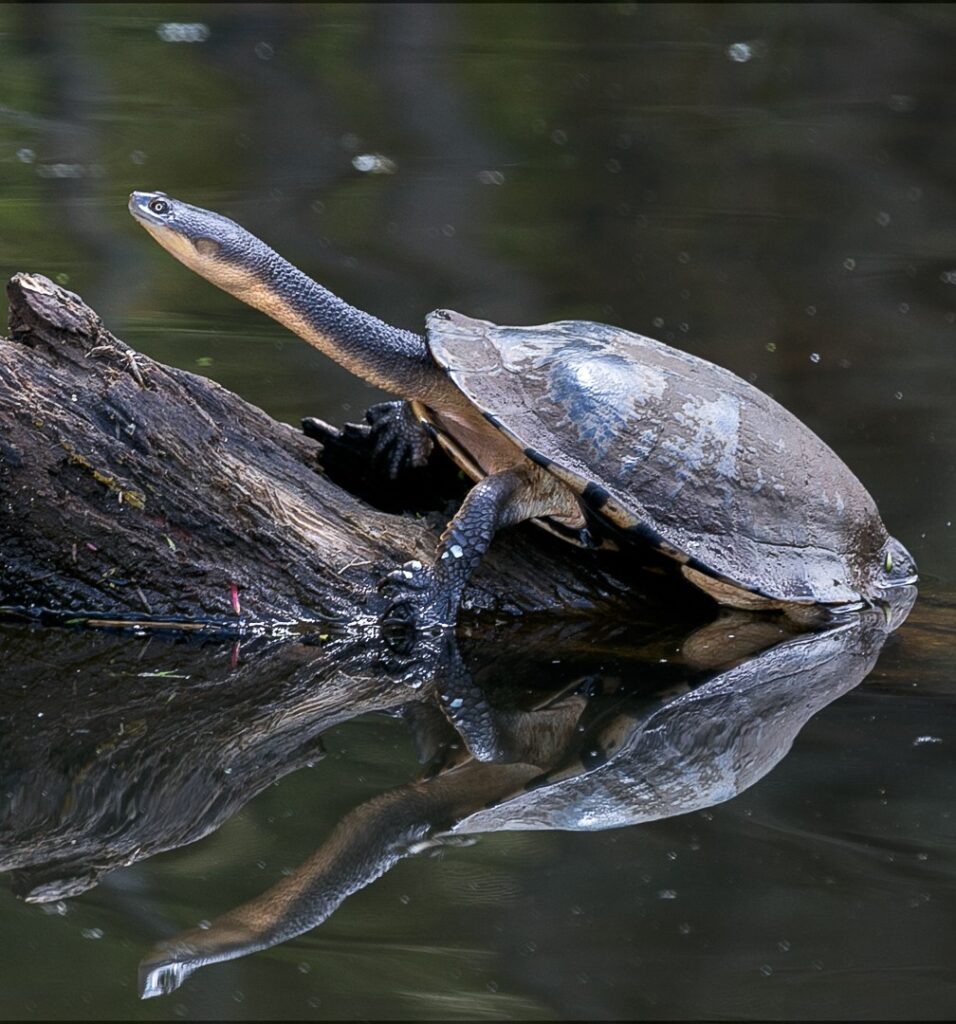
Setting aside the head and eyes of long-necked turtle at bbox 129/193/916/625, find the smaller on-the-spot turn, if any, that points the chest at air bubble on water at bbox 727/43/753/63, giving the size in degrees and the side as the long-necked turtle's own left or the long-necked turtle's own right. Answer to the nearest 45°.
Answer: approximately 90° to the long-necked turtle's own right

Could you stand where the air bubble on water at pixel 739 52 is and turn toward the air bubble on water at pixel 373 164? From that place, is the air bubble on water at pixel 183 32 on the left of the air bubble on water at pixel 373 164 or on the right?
right

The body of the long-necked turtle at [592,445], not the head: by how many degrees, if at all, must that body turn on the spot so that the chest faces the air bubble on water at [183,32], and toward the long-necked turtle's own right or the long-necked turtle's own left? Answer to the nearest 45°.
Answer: approximately 90° to the long-necked turtle's own right

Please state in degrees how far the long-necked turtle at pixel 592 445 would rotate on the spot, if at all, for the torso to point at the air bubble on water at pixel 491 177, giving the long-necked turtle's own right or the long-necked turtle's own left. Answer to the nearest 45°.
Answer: approximately 90° to the long-necked turtle's own right

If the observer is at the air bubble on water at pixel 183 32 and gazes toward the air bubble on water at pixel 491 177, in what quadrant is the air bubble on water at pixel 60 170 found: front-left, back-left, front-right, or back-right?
front-right

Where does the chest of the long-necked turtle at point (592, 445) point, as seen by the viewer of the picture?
to the viewer's left

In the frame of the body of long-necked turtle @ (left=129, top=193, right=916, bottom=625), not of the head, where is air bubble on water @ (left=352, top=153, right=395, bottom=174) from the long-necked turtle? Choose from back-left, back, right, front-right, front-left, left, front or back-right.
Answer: right

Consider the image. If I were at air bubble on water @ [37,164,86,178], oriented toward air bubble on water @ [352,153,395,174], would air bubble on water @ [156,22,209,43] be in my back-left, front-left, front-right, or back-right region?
front-left
